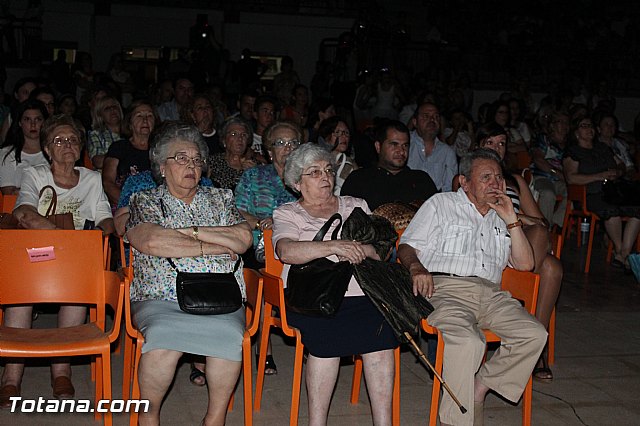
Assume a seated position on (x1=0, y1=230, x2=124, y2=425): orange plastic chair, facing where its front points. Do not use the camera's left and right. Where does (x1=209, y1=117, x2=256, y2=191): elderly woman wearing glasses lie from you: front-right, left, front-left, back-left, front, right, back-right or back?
back-left

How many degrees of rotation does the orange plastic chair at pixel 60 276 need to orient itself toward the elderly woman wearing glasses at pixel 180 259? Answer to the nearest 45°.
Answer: approximately 45° to its left

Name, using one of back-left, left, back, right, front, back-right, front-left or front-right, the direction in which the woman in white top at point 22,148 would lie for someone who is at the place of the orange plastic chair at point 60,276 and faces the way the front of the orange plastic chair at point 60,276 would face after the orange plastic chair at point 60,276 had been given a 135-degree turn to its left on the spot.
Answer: front-left

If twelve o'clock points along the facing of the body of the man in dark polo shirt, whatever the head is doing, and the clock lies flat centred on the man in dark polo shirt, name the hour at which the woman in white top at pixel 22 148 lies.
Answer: The woman in white top is roughly at 3 o'clock from the man in dark polo shirt.

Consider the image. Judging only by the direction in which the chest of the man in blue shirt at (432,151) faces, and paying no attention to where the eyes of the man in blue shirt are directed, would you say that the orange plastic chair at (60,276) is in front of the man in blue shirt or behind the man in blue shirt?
in front

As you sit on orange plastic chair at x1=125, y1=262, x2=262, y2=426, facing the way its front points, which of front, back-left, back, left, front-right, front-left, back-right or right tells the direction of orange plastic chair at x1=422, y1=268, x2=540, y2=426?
left

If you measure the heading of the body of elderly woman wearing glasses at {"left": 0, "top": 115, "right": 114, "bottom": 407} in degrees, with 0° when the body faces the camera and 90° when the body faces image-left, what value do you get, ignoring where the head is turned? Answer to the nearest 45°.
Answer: approximately 0°

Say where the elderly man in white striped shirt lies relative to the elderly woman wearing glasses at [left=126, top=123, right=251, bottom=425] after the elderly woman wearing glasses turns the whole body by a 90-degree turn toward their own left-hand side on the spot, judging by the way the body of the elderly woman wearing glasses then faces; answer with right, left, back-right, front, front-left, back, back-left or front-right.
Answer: front

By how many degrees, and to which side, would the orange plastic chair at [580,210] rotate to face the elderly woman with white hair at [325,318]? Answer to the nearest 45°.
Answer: approximately 45° to its right

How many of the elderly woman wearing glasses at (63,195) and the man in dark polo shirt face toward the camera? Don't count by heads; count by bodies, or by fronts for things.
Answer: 2

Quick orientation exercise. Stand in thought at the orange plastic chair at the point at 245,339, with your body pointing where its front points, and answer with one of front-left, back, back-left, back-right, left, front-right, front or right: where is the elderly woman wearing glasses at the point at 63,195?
back-right
